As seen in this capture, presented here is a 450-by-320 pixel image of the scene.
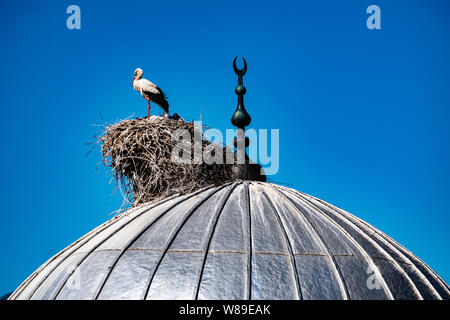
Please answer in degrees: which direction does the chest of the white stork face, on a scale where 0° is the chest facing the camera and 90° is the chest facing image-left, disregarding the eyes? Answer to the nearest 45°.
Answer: approximately 90°
